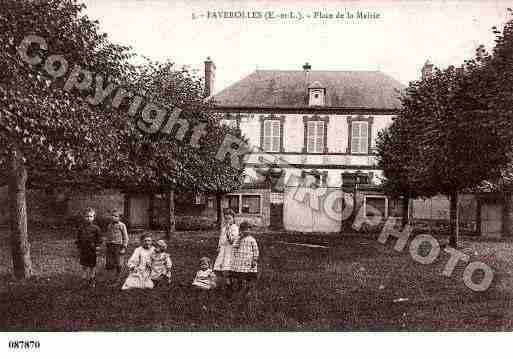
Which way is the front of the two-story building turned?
toward the camera

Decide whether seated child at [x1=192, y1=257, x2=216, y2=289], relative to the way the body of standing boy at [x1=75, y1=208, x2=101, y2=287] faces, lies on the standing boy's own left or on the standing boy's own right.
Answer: on the standing boy's own left

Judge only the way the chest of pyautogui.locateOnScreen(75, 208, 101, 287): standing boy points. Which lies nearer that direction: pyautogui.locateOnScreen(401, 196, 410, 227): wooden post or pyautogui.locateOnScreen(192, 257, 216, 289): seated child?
the seated child

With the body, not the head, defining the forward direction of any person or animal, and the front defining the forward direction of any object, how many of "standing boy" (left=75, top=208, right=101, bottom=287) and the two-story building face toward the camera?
2

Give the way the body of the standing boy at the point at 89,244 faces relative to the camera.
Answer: toward the camera

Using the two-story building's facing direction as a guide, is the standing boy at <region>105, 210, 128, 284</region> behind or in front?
in front
